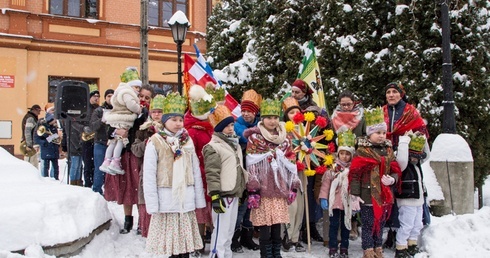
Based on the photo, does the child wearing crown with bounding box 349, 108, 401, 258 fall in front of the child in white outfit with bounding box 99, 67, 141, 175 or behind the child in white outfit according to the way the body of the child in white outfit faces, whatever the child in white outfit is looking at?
in front

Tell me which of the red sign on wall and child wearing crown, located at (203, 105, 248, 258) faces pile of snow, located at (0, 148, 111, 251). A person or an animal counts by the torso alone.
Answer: the red sign on wall

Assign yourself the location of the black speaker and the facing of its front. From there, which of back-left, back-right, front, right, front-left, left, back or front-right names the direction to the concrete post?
front-left

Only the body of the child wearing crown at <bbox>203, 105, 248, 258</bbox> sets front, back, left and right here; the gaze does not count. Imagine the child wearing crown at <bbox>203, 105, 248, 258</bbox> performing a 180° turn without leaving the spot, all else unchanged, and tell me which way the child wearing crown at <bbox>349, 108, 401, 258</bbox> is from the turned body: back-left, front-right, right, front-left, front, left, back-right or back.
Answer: back-right

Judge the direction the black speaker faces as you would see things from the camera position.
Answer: facing the viewer

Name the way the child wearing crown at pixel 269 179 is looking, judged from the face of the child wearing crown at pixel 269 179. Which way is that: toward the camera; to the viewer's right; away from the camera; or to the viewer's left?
toward the camera

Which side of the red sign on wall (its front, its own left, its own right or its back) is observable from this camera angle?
front

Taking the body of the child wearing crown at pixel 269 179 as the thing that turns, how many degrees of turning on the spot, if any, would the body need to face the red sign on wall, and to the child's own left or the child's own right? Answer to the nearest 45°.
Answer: approximately 135° to the child's own right

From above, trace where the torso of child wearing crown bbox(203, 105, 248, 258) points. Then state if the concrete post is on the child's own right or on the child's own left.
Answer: on the child's own left

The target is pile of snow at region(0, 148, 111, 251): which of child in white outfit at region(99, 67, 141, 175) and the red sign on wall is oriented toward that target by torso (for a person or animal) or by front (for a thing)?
the red sign on wall

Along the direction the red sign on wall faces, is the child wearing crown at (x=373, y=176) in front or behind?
in front

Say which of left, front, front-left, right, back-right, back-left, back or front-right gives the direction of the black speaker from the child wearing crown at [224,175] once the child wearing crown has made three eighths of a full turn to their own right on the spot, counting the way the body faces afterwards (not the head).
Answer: front-right

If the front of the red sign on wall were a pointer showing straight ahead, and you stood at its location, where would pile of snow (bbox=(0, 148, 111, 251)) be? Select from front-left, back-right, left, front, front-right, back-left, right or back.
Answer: front

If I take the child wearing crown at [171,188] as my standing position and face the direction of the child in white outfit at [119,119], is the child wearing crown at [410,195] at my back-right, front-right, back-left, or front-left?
back-right
